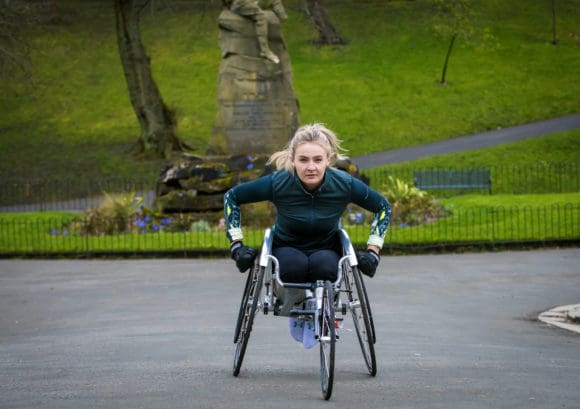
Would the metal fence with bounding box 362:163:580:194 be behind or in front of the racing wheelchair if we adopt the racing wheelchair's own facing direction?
behind

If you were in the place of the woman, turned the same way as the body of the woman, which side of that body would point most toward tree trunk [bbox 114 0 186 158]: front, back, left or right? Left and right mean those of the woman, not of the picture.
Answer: back

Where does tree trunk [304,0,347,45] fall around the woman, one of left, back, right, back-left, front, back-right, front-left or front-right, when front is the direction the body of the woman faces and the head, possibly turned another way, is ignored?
back

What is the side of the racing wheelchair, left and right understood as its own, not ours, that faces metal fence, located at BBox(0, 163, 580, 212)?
back

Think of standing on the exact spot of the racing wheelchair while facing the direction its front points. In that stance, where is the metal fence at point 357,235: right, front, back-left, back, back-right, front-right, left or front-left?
back

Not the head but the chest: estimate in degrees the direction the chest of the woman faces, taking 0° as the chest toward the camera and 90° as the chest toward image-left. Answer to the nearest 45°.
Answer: approximately 0°

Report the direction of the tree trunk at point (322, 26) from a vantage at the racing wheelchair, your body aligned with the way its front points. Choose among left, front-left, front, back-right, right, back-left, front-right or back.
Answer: back

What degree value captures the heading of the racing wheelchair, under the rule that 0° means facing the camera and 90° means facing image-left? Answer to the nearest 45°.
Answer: approximately 0°
